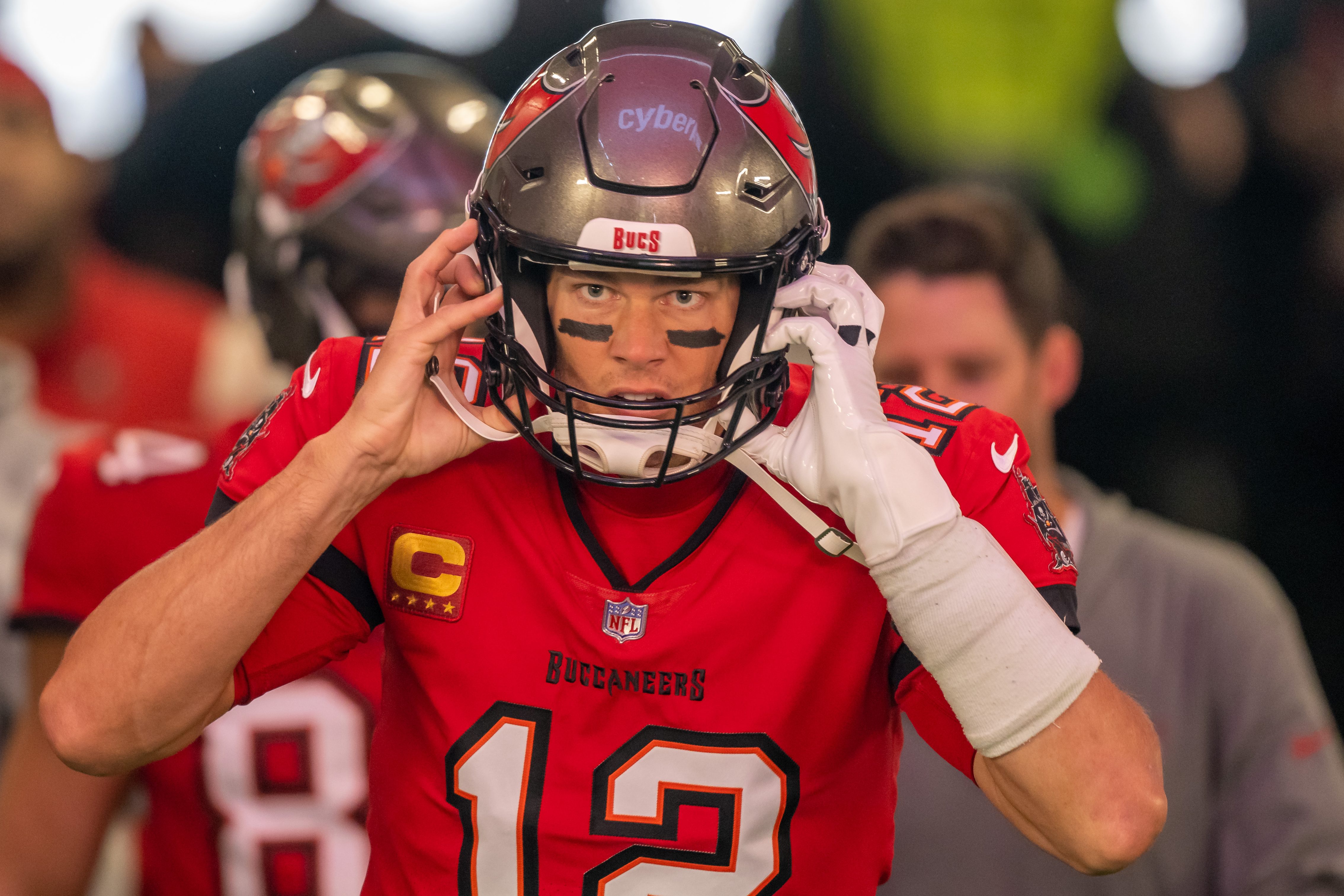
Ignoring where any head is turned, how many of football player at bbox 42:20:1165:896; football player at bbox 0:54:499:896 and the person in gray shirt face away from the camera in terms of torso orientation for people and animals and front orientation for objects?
0

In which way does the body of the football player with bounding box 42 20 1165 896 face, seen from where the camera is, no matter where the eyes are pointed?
toward the camera

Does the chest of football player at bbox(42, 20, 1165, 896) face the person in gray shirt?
no

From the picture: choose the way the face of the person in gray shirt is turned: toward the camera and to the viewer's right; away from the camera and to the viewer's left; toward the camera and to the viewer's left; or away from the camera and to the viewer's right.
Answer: toward the camera and to the viewer's left

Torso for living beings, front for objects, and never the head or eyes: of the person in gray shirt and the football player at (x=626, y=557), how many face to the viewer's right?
0

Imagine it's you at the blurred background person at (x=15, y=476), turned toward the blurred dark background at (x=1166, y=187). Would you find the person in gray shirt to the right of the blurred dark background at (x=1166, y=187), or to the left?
right

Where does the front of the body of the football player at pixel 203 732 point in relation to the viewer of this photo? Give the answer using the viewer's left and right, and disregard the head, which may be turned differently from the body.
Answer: facing the viewer and to the right of the viewer

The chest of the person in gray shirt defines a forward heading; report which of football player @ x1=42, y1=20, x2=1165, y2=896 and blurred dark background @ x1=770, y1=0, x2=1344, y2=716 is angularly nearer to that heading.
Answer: the football player

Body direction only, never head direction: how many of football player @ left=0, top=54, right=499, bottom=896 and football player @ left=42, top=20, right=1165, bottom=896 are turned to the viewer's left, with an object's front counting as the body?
0

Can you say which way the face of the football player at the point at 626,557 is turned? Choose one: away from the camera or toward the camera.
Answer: toward the camera

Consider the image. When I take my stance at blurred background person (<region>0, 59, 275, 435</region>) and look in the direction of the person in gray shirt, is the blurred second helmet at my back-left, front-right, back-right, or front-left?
front-right

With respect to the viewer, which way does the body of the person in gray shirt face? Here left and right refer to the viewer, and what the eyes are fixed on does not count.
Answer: facing the viewer and to the left of the viewer
